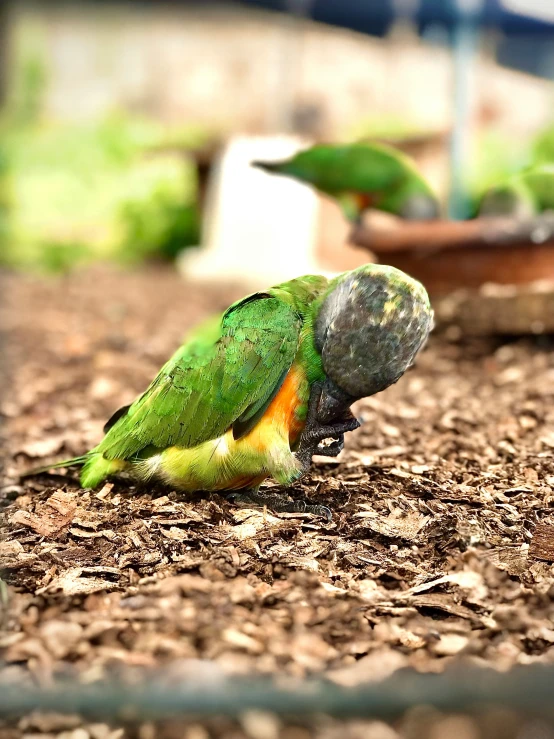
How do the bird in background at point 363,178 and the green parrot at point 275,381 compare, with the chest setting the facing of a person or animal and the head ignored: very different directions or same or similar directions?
same or similar directions

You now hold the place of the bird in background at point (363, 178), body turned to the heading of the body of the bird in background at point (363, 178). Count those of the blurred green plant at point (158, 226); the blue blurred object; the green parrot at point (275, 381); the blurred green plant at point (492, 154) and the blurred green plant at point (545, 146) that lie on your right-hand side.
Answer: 1

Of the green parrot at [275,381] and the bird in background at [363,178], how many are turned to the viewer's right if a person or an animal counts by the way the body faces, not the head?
2

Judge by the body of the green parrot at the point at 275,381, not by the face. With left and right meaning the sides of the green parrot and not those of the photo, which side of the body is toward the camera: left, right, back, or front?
right

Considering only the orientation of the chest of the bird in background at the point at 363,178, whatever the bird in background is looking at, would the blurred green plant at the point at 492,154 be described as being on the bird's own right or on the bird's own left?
on the bird's own left

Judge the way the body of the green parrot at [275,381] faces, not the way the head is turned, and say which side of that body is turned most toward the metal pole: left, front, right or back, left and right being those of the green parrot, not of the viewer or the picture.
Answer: left

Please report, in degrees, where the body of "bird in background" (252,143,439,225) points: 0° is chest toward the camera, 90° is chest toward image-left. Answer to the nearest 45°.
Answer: approximately 270°
